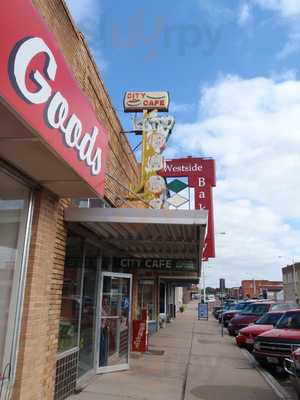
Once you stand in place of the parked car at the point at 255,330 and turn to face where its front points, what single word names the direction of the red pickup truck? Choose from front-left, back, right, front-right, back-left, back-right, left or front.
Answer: front-left

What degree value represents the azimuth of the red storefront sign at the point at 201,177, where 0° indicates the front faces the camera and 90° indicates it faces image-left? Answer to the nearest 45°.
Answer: approximately 0°

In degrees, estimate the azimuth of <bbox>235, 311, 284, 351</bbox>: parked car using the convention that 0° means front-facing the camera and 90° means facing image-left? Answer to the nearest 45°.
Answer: approximately 45°

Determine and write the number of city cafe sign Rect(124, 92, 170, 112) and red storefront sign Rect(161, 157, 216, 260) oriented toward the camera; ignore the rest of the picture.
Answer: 2

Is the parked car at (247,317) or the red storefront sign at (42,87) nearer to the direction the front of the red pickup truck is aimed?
the red storefront sign
